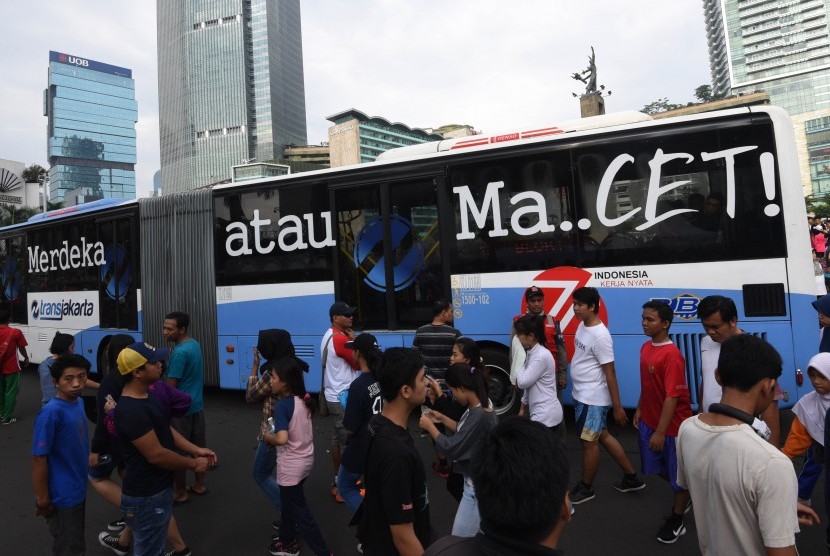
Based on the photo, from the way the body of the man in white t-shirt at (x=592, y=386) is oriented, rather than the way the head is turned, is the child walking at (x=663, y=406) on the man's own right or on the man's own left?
on the man's own left

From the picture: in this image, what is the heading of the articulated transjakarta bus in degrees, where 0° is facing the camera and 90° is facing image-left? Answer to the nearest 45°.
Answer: approximately 135°

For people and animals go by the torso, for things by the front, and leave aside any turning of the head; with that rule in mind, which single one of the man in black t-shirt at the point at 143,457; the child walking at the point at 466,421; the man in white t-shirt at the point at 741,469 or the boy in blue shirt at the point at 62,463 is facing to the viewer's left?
the child walking

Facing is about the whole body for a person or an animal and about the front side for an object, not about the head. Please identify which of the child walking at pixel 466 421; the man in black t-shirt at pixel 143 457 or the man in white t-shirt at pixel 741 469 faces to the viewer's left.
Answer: the child walking

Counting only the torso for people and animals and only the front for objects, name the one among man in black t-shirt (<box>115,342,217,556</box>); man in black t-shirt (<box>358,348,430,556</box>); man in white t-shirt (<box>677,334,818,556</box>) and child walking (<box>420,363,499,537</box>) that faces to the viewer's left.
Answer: the child walking

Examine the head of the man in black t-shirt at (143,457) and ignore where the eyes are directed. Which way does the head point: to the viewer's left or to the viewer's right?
to the viewer's right

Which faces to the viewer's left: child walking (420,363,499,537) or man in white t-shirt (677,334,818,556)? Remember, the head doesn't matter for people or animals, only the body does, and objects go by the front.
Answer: the child walking

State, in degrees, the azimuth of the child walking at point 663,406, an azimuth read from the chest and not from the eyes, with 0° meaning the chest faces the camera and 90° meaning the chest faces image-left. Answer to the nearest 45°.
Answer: approximately 45°
